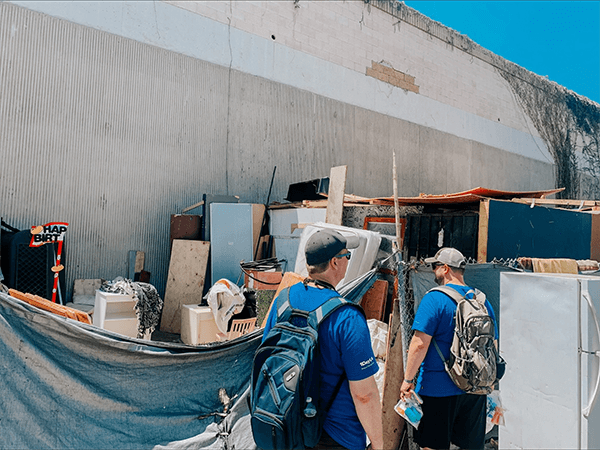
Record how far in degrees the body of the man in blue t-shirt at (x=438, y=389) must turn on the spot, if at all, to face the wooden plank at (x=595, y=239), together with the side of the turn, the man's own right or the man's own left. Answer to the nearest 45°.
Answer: approximately 90° to the man's own right

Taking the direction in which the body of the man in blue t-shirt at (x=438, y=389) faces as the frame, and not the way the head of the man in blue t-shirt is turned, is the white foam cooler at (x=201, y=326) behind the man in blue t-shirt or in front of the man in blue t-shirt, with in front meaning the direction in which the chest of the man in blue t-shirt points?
in front

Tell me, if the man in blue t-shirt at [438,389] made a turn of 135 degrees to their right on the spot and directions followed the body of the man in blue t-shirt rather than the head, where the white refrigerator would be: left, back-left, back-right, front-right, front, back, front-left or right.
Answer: front-left

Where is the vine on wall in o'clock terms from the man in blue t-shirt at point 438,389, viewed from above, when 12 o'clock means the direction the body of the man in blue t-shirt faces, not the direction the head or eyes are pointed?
The vine on wall is roughly at 2 o'clock from the man in blue t-shirt.

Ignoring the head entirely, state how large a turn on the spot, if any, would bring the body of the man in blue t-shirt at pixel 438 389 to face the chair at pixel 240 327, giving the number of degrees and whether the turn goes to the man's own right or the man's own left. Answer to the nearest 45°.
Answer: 0° — they already face it

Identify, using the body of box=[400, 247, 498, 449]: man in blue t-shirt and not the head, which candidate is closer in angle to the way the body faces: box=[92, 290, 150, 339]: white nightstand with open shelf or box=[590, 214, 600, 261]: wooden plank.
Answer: the white nightstand with open shelf

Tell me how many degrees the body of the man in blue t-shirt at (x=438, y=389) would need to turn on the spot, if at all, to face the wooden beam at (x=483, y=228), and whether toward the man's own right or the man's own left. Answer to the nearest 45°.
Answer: approximately 45° to the man's own right

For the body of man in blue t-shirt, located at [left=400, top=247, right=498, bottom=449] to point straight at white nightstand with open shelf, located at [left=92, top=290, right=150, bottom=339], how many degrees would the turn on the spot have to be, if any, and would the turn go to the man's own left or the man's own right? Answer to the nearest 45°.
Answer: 0° — they already face it

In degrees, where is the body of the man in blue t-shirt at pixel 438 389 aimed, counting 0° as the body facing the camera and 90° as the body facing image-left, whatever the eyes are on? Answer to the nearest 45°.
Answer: approximately 135°

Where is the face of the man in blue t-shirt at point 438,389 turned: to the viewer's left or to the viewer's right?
to the viewer's left

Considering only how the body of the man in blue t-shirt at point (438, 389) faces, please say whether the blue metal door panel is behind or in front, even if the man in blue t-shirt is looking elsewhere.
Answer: in front
